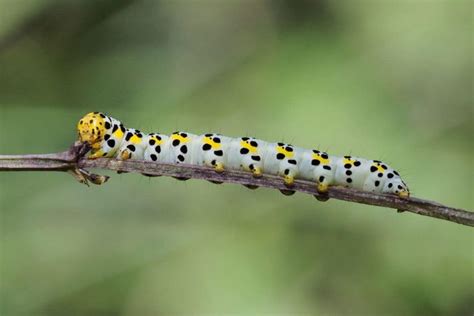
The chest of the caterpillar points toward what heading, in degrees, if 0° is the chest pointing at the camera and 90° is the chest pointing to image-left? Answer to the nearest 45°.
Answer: approximately 90°
